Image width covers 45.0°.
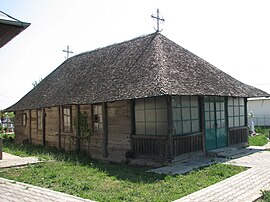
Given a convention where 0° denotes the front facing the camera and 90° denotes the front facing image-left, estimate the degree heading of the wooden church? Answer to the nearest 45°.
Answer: approximately 315°
